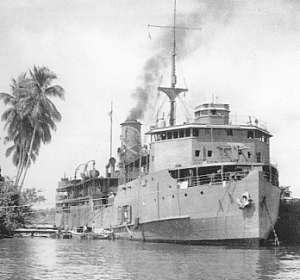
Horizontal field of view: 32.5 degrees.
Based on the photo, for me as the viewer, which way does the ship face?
facing the viewer and to the right of the viewer

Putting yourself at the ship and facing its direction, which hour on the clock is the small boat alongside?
The small boat alongside is roughly at 6 o'clock from the ship.

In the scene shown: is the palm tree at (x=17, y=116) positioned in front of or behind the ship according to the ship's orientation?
behind

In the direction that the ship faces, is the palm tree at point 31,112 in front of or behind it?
behind
